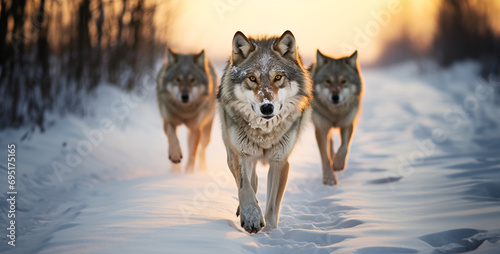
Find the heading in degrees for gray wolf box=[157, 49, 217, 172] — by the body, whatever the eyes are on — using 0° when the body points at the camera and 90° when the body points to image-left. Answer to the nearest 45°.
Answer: approximately 0°

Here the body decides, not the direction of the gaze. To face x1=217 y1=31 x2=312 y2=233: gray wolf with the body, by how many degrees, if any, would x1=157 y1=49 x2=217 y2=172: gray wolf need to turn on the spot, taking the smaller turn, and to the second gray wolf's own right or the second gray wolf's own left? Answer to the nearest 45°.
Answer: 0° — it already faces it

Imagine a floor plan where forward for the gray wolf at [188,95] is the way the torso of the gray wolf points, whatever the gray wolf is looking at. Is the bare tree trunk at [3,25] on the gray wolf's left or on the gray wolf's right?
on the gray wolf's right

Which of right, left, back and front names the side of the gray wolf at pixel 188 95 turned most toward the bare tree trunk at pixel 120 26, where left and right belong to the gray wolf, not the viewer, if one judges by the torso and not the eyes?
back

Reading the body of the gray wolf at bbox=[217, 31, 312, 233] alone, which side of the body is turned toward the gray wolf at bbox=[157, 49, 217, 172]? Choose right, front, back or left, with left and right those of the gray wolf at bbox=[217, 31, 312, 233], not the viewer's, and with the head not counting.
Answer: back

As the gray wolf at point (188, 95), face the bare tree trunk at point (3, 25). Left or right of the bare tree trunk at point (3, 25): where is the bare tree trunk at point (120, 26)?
right

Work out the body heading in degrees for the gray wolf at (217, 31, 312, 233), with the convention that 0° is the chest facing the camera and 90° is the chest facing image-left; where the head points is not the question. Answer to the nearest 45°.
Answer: approximately 0°

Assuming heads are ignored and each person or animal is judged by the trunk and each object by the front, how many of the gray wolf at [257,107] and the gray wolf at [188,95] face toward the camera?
2
